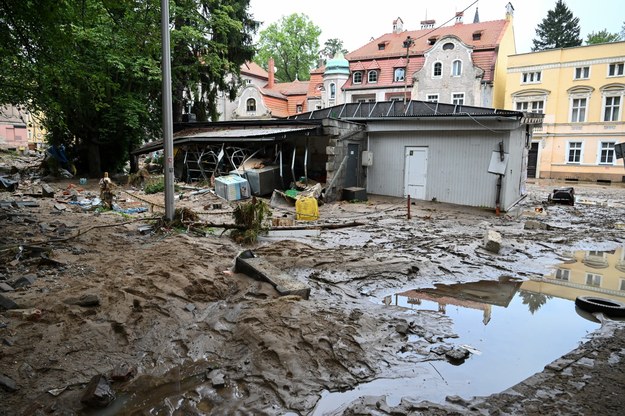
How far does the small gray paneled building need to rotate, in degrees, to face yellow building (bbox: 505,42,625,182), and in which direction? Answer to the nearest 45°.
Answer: approximately 135° to its left

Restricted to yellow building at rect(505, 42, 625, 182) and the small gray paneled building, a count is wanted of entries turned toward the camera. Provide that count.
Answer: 2

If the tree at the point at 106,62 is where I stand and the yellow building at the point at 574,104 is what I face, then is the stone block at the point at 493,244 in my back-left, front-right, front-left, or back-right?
front-right

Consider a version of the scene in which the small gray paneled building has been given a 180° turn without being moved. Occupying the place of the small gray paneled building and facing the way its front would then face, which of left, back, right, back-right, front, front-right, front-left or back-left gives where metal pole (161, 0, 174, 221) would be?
back-left

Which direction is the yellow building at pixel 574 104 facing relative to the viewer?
toward the camera

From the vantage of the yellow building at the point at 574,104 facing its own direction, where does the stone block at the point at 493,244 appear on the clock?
The stone block is roughly at 12 o'clock from the yellow building.

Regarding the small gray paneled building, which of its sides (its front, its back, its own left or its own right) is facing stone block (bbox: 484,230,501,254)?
front

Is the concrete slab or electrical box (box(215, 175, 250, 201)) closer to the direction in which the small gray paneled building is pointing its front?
the concrete slab

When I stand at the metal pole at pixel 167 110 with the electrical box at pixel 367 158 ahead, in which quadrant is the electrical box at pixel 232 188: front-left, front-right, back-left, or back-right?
front-left

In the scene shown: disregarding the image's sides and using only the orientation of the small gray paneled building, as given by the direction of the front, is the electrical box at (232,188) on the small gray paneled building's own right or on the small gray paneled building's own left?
on the small gray paneled building's own right
